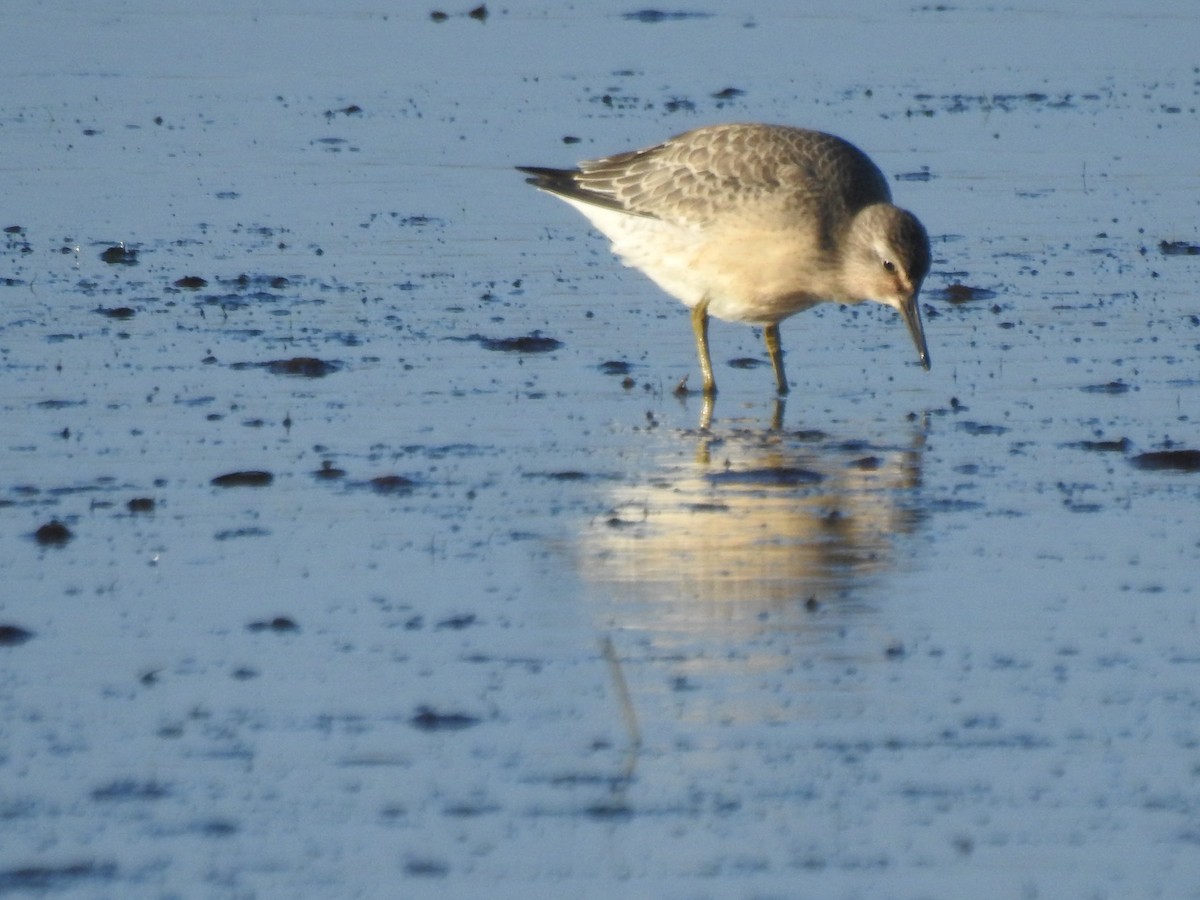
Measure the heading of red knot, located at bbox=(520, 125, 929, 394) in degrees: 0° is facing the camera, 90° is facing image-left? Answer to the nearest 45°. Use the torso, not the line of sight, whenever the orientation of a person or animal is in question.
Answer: approximately 270°

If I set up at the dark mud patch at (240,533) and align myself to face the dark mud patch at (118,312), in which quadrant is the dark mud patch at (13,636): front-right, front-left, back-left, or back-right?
back-left

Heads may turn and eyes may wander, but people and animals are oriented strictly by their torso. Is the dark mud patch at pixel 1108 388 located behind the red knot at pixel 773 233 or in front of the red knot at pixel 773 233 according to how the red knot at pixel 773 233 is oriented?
in front

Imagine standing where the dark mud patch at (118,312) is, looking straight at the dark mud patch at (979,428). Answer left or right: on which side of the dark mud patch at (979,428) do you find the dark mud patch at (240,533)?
right

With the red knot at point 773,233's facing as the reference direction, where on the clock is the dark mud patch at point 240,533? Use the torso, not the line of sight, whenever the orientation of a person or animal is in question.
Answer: The dark mud patch is roughly at 4 o'clock from the red knot.

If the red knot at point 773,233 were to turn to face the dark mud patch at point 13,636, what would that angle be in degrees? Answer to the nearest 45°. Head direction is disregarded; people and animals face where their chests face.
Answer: approximately 135° to its right

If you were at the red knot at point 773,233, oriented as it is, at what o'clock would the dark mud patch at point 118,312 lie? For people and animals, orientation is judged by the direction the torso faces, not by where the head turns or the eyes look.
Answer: The dark mud patch is roughly at 6 o'clock from the red knot.

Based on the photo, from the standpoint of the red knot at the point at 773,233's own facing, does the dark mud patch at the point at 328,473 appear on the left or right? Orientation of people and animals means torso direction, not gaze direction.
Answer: on its right

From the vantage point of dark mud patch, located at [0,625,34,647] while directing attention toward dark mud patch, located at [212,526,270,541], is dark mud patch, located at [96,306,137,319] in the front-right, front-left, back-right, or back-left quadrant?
front-left

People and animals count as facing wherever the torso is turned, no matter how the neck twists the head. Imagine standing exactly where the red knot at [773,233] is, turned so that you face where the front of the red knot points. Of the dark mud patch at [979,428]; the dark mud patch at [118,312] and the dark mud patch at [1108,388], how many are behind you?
1

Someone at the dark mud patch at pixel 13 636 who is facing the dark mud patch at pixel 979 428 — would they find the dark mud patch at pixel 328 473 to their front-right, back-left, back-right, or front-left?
front-left

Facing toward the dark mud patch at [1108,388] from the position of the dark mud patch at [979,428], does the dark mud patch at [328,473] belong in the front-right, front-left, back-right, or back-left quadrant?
back-left
